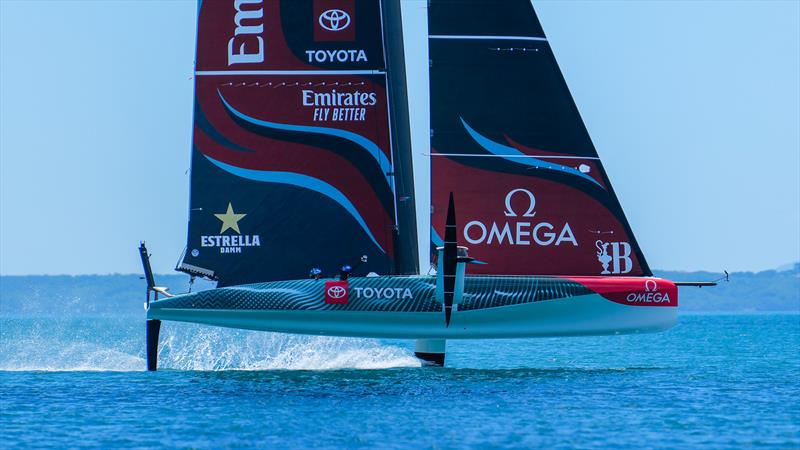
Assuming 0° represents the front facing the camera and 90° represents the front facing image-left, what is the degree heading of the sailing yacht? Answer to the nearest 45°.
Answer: approximately 270°
